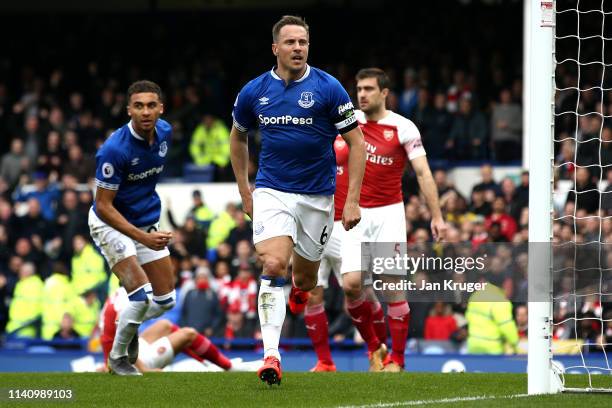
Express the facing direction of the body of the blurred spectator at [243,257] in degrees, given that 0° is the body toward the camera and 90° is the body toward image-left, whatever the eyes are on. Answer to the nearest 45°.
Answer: approximately 0°

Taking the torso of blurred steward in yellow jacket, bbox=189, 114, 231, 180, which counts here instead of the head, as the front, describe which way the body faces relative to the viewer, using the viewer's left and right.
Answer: facing the viewer

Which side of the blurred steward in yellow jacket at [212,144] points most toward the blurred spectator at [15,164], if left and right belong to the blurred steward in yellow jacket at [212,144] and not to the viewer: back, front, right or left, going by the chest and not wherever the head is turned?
right

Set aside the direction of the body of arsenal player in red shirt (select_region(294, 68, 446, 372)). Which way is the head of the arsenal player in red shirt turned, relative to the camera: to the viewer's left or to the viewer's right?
to the viewer's left

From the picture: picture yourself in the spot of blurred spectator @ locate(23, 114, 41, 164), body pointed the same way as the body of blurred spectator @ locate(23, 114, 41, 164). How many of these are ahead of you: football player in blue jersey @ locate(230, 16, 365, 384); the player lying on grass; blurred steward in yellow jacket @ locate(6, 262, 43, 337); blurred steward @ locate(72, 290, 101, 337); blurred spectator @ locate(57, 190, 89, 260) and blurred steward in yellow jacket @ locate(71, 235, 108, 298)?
6

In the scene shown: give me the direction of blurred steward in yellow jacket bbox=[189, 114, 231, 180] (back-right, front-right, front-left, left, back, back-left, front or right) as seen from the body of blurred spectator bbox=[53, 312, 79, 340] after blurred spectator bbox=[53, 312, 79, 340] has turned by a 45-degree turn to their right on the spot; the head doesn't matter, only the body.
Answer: back

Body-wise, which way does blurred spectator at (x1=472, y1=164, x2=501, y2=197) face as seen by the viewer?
toward the camera

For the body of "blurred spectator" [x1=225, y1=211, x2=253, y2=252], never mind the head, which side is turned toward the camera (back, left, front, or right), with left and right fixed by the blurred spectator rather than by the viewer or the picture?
front
